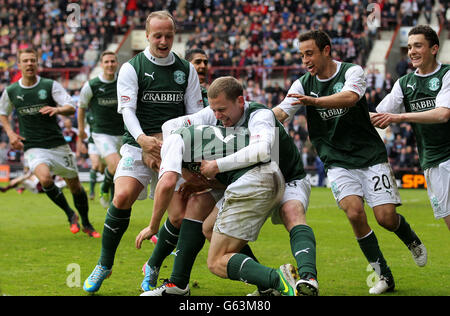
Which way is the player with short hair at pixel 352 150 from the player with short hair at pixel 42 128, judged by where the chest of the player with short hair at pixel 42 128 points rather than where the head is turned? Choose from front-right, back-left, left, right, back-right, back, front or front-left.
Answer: front-left

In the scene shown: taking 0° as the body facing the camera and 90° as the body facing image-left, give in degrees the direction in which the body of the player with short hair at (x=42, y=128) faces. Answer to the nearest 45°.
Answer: approximately 0°

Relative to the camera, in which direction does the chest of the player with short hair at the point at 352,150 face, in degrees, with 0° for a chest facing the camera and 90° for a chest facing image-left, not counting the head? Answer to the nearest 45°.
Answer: approximately 45°

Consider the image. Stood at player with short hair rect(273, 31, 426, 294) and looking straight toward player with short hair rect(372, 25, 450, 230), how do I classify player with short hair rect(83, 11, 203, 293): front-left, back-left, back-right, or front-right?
back-left

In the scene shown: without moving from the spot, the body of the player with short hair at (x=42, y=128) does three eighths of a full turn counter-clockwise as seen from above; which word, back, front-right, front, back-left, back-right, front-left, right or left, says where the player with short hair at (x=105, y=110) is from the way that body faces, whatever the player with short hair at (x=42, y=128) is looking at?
front

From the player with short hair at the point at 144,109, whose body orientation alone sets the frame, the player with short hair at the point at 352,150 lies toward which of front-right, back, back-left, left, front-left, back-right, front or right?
left

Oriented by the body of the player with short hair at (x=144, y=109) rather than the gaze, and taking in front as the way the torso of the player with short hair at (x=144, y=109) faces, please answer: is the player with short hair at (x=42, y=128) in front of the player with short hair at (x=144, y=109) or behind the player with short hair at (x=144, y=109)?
behind

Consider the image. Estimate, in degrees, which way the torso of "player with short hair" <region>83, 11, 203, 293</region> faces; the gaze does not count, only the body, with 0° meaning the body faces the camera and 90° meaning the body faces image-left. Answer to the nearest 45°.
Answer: approximately 0°

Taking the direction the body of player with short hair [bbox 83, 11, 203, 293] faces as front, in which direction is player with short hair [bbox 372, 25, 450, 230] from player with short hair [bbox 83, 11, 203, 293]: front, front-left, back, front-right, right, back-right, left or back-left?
left

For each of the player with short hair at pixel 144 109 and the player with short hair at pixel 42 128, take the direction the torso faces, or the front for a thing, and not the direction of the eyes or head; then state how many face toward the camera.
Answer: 2
